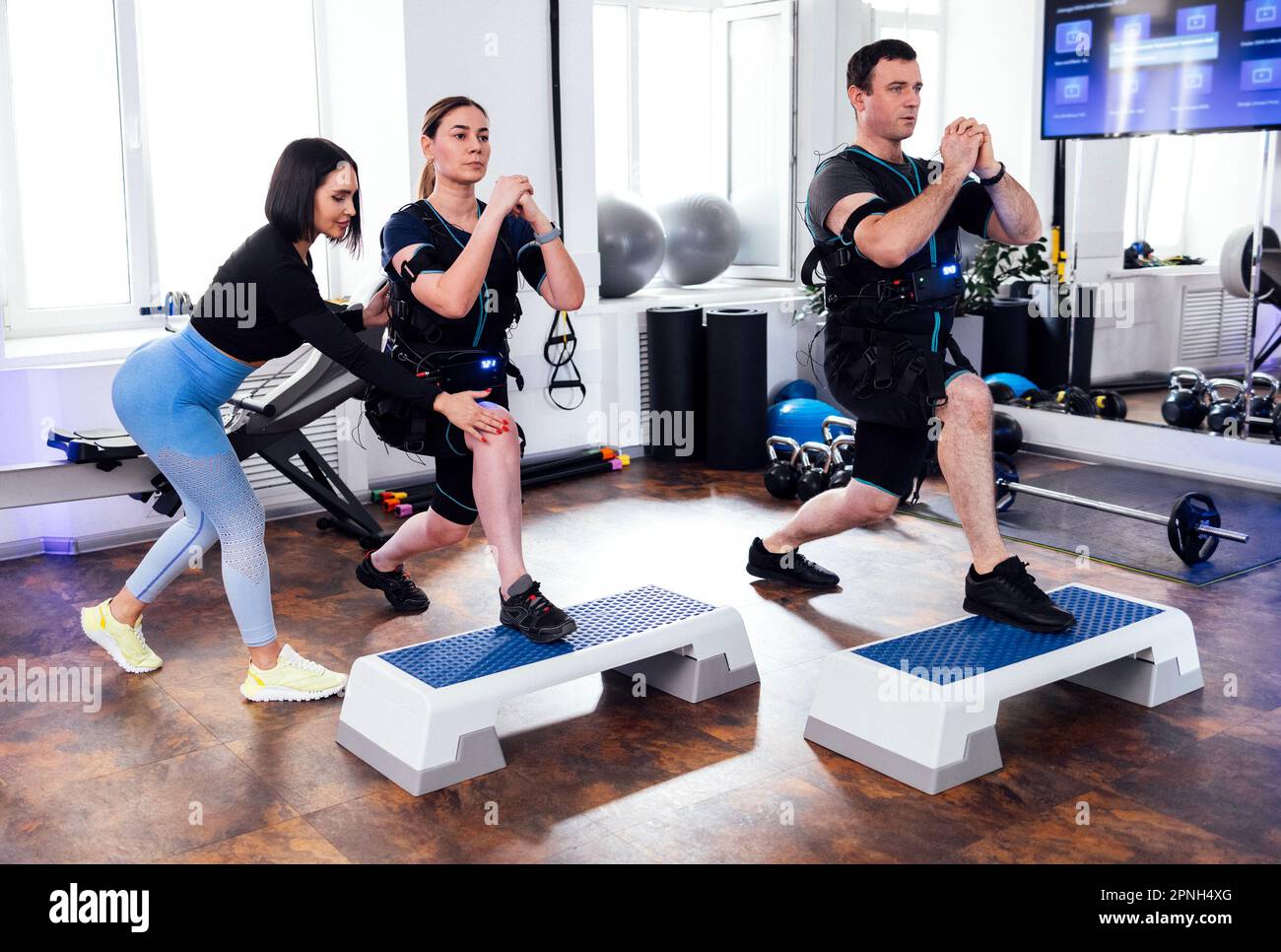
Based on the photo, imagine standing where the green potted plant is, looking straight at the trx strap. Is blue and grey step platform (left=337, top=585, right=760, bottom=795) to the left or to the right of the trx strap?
left

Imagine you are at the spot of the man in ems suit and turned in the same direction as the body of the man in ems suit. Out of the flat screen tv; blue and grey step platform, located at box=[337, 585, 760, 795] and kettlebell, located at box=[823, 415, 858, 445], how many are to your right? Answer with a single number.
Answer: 1

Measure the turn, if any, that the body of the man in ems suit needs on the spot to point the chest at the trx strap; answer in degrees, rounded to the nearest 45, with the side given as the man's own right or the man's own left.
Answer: approximately 180°

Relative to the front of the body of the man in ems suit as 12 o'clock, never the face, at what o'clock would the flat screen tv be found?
The flat screen tv is roughly at 8 o'clock from the man in ems suit.

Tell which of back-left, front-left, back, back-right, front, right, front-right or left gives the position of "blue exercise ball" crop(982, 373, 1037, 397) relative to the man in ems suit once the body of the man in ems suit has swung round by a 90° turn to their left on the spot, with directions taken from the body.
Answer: front-left

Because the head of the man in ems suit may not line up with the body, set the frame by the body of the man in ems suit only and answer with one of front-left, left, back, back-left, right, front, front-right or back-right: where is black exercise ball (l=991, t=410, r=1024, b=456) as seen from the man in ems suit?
back-left

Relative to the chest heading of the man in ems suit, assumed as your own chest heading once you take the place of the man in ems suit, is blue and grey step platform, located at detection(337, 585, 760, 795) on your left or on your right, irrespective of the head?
on your right

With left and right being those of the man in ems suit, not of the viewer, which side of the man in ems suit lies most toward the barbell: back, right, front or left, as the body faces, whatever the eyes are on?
left

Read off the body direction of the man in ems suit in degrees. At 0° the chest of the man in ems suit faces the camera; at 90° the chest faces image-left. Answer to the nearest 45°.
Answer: approximately 315°
